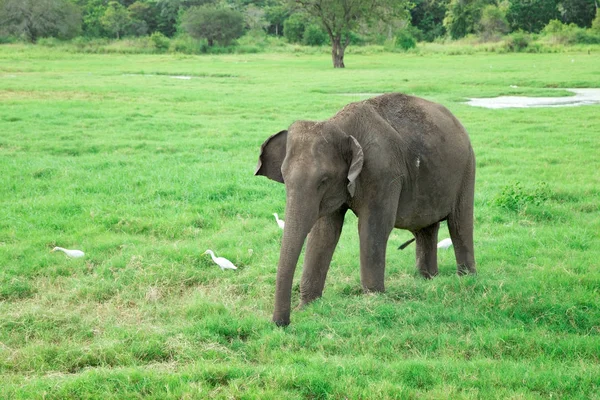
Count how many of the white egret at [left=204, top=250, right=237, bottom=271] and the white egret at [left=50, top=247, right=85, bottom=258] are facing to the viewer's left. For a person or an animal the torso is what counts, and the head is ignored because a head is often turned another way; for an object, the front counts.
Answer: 2

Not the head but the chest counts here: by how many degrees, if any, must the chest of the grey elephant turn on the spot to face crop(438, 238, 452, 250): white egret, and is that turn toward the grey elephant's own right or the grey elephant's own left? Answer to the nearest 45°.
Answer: approximately 180°

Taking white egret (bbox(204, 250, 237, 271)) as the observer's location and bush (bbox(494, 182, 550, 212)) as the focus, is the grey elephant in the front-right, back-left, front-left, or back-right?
front-right

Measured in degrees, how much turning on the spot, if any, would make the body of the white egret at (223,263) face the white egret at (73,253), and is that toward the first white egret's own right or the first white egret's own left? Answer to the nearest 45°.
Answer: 0° — it already faces it

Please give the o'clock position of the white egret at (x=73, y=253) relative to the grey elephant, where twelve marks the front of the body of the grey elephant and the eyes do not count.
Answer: The white egret is roughly at 2 o'clock from the grey elephant.

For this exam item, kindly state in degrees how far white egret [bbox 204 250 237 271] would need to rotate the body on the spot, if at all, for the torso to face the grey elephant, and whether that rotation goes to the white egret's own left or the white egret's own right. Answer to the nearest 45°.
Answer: approximately 135° to the white egret's own left

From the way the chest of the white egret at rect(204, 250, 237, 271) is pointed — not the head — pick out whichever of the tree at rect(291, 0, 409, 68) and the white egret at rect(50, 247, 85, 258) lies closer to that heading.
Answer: the white egret

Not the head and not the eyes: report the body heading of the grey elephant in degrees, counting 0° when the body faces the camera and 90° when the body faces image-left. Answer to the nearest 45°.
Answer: approximately 45°

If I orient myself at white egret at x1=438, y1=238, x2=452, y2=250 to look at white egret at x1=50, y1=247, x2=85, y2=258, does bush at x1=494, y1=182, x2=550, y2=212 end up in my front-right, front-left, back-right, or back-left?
back-right

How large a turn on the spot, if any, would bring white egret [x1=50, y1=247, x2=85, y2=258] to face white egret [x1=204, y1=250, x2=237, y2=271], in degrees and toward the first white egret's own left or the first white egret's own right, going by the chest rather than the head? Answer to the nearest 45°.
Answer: approximately 135° to the first white egret's own left

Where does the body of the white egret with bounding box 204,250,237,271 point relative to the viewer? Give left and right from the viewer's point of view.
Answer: facing to the left of the viewer

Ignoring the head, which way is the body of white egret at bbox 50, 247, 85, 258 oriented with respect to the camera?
to the viewer's left
